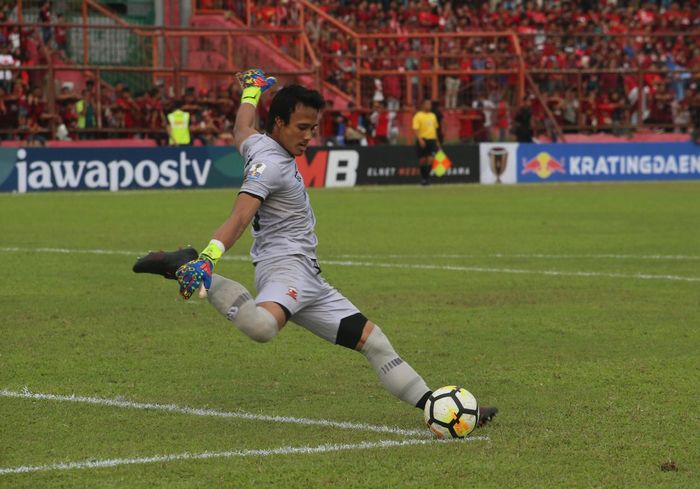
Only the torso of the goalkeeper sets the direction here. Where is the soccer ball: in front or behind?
in front

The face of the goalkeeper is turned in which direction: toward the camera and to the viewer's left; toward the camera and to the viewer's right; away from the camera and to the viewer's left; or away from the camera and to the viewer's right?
toward the camera and to the viewer's right

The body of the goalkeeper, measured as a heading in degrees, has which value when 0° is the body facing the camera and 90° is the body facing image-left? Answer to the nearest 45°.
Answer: approximately 270°
